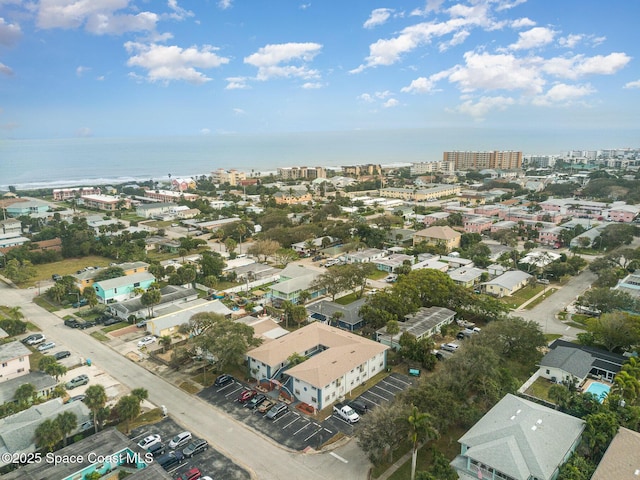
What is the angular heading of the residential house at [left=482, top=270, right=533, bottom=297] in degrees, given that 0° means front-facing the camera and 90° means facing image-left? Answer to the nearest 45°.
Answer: approximately 315°

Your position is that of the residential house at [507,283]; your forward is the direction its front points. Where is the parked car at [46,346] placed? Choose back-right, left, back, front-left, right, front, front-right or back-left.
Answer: right

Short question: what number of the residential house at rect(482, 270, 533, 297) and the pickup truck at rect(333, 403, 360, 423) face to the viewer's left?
0

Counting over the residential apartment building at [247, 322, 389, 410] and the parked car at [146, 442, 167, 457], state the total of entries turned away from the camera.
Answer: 0
